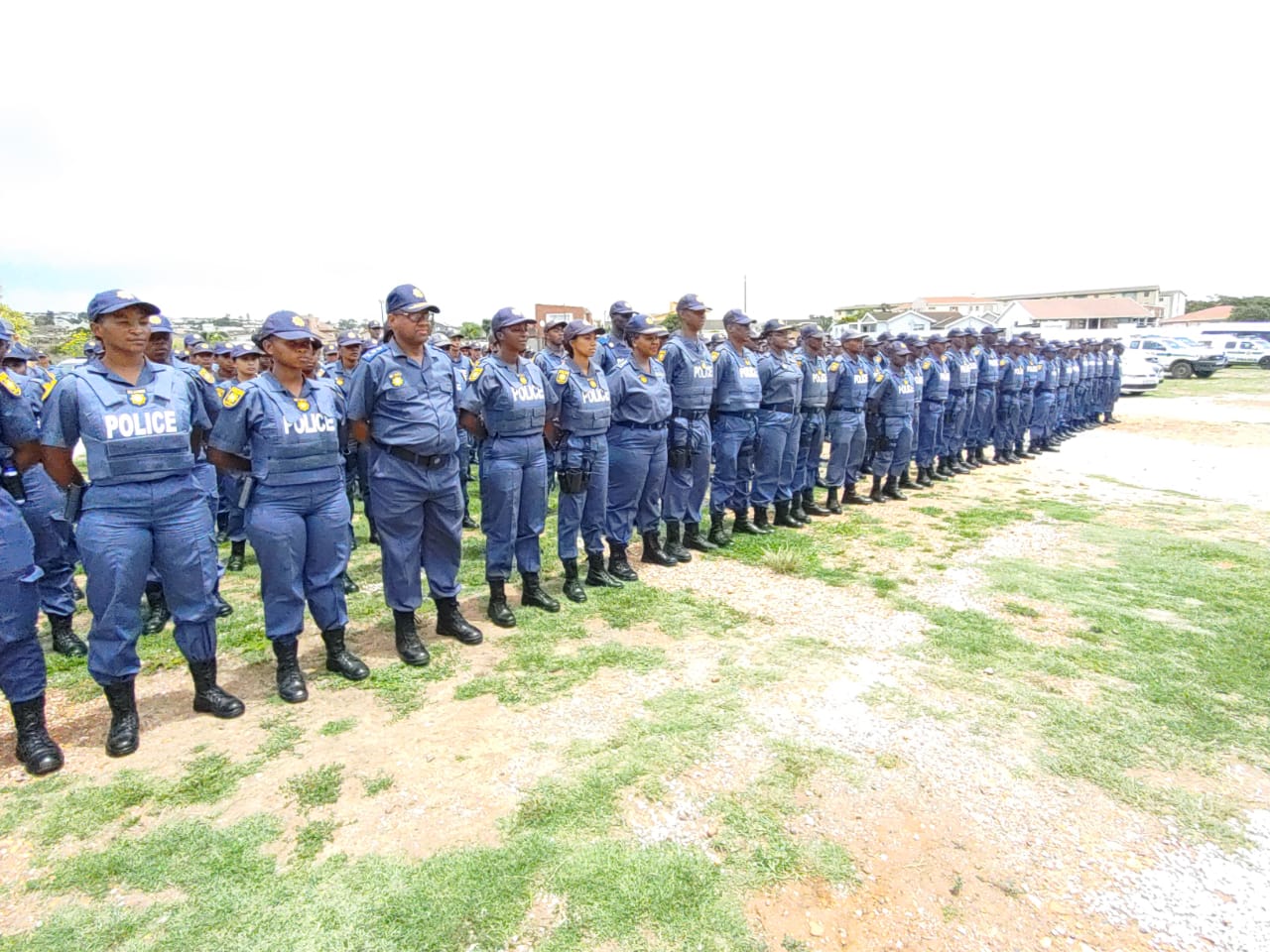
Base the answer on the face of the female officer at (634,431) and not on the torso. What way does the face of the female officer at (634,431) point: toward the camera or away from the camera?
toward the camera

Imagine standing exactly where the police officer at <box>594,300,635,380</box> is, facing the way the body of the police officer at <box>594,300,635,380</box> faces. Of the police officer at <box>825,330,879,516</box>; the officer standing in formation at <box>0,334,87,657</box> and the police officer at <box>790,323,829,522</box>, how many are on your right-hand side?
1

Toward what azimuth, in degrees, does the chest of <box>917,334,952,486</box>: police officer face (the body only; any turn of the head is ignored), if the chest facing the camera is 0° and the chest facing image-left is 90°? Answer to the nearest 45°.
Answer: approximately 315°

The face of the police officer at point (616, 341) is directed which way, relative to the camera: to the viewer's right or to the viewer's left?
to the viewer's right

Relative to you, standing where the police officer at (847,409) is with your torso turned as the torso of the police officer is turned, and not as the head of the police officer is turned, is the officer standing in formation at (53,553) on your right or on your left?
on your right

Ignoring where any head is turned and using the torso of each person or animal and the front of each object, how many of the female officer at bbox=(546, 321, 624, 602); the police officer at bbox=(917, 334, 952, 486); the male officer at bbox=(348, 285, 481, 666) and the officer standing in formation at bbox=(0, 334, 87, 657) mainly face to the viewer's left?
0

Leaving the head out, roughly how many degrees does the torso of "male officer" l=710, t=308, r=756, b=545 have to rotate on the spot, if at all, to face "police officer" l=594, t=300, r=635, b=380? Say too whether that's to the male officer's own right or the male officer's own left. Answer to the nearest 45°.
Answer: approximately 135° to the male officer's own right

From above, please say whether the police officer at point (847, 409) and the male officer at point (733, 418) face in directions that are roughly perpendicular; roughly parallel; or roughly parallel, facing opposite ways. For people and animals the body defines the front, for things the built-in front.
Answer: roughly parallel

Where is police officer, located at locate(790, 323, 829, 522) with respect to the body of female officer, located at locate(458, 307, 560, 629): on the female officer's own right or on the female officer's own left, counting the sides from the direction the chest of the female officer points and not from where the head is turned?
on the female officer's own left

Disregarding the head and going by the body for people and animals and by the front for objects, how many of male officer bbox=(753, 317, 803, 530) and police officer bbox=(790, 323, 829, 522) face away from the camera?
0

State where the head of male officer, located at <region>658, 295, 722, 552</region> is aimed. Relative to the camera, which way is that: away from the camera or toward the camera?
toward the camera

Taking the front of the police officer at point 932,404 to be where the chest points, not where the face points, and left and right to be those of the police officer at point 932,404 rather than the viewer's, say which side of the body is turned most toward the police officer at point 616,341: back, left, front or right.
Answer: right

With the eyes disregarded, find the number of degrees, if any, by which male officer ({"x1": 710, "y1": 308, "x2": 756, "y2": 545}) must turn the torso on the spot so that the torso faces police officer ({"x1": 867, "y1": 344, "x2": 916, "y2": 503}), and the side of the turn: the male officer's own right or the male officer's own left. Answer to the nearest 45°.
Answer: approximately 90° to the male officer's own left

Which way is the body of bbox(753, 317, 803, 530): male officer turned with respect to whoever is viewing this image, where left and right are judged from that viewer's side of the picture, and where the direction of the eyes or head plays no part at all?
facing the viewer and to the right of the viewer
